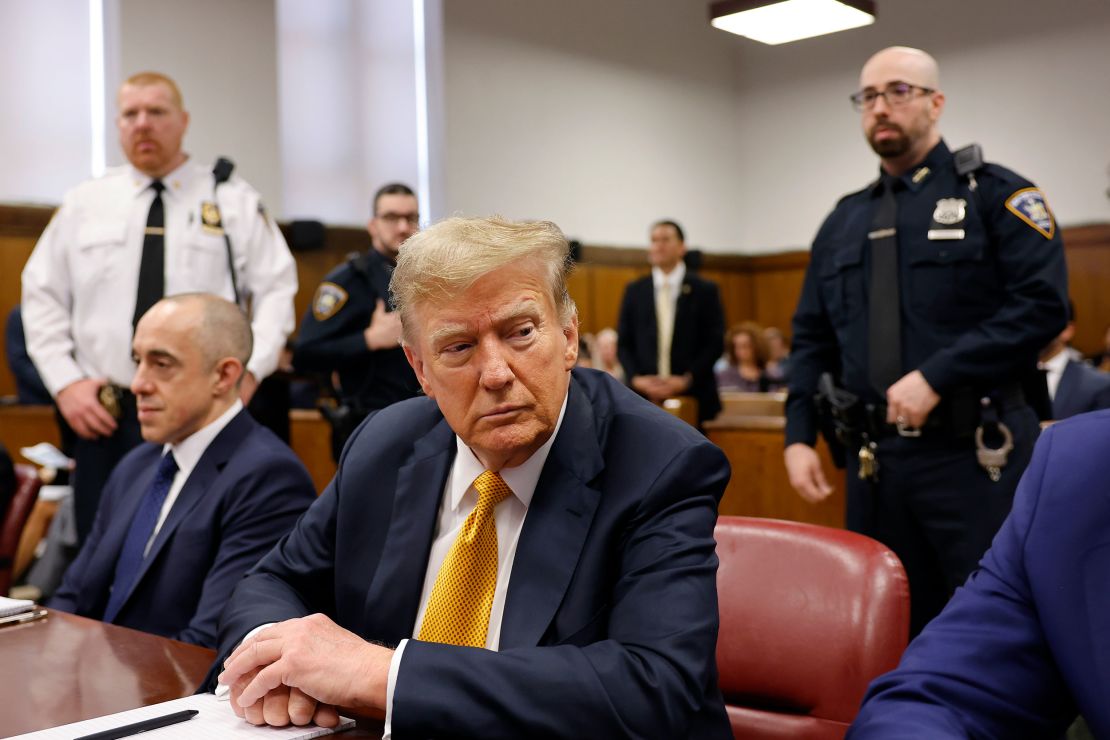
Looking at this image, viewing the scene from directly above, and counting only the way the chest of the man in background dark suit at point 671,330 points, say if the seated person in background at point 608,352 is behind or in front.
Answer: behind

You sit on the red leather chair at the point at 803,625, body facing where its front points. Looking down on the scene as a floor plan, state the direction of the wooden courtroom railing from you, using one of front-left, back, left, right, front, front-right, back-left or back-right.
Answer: back-right

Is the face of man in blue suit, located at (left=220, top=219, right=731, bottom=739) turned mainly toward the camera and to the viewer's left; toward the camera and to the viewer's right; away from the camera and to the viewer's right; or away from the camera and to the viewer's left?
toward the camera and to the viewer's left

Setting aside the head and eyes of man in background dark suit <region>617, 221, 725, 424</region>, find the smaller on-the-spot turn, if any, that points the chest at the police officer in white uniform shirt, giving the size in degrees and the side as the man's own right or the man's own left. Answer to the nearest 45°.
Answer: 0° — they already face them

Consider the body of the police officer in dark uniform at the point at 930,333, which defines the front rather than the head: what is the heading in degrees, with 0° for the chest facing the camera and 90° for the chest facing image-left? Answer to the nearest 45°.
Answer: approximately 45°

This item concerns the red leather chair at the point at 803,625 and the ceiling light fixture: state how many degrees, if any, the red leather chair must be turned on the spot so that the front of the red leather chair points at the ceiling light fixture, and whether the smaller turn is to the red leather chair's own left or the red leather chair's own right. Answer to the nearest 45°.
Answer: approximately 135° to the red leather chair's own right

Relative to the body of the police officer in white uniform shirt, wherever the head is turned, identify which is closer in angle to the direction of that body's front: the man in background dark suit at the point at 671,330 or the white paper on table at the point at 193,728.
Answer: the white paper on table

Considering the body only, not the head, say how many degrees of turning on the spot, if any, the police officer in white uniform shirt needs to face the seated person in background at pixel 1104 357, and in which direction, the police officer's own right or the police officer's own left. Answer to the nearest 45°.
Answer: approximately 135° to the police officer's own left

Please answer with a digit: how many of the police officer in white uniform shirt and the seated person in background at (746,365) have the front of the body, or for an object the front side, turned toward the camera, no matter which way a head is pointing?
2
